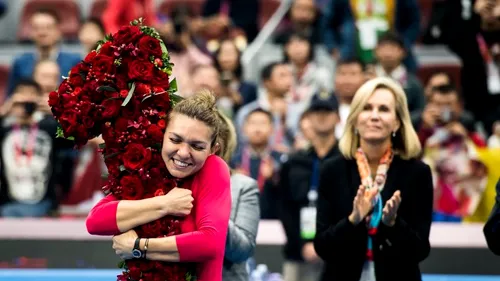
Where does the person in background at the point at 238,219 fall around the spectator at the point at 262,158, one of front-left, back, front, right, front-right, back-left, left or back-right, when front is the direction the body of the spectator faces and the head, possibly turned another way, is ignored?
front

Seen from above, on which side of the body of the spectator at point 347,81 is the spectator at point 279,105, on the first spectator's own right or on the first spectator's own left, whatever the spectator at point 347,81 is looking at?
on the first spectator's own right

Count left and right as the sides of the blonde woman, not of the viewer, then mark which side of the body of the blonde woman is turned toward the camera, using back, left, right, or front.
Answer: front

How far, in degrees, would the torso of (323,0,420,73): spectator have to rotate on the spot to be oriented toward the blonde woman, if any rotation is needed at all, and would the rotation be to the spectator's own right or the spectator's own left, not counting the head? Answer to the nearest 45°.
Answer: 0° — they already face them

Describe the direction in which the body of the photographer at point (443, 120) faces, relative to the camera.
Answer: toward the camera

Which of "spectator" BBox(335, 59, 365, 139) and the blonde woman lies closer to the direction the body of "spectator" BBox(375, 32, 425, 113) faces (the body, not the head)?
the blonde woman

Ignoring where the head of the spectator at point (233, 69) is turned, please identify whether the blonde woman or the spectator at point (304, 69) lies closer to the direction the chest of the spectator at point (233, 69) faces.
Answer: the blonde woman

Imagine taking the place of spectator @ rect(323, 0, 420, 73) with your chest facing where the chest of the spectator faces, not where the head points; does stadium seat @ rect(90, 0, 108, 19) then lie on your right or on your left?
on your right

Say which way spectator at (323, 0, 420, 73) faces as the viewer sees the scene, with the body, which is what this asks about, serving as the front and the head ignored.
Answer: toward the camera

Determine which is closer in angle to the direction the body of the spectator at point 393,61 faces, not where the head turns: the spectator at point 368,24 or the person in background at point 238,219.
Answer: the person in background

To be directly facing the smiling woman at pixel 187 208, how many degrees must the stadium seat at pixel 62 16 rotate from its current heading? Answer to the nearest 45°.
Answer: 0° — it already faces them

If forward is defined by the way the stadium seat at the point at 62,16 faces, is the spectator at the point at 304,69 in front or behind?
in front
